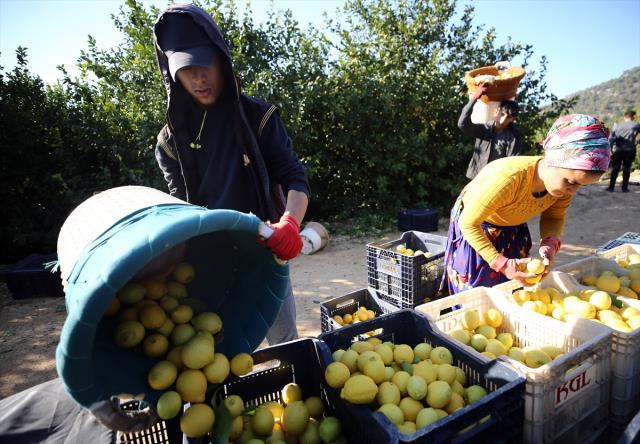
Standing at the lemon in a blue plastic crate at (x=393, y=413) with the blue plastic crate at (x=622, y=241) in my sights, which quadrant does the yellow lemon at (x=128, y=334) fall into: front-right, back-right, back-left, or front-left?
back-left

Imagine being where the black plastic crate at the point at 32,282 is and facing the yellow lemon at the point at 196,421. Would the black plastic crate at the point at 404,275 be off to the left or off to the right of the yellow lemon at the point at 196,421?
left
